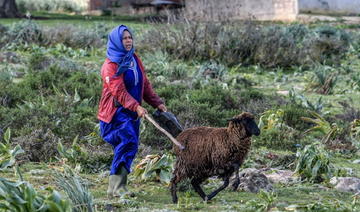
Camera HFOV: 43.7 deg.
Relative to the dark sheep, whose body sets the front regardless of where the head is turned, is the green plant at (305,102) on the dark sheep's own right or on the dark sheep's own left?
on the dark sheep's own left

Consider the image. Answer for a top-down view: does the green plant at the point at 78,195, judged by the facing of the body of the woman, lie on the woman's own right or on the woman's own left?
on the woman's own right

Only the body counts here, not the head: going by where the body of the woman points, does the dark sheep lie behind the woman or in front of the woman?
in front

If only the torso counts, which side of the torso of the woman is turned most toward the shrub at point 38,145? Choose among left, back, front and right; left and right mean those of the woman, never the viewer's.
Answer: back

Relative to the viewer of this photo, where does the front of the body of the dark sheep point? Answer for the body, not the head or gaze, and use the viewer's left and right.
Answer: facing to the right of the viewer

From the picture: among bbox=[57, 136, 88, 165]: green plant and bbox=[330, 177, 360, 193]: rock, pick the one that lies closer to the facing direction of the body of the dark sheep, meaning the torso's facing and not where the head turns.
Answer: the rock

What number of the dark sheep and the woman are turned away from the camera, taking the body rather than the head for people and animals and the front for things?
0

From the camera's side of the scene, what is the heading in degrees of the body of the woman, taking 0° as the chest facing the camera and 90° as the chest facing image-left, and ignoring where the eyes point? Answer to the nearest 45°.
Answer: approximately 315°
